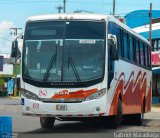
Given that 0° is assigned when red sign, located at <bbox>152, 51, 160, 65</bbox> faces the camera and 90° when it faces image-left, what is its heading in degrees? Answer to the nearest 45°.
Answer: approximately 0°

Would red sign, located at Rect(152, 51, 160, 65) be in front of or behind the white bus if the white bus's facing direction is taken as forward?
behind

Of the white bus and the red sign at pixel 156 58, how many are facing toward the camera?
2
